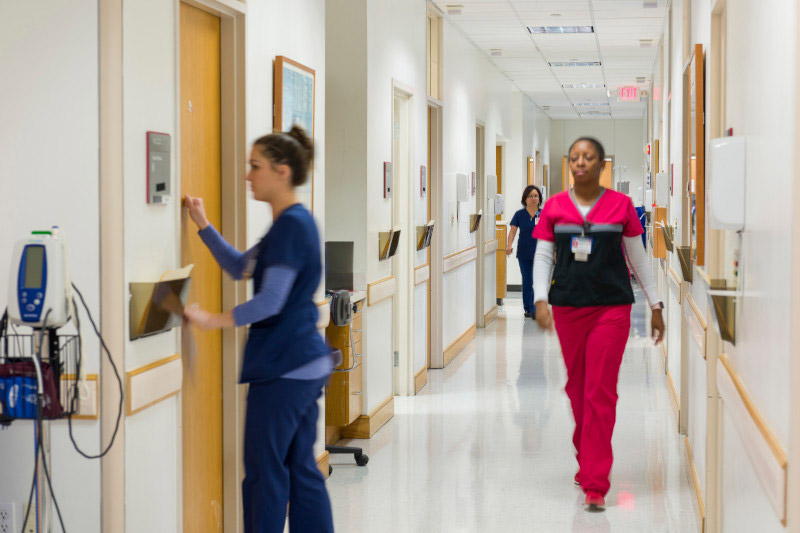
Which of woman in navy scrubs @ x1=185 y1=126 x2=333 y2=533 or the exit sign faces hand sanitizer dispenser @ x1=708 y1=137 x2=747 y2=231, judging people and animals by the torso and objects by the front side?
the exit sign

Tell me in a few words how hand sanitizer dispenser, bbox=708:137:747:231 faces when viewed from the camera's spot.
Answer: facing to the left of the viewer

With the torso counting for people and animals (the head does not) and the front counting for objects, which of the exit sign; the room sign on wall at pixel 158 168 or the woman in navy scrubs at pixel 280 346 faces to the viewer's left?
the woman in navy scrubs

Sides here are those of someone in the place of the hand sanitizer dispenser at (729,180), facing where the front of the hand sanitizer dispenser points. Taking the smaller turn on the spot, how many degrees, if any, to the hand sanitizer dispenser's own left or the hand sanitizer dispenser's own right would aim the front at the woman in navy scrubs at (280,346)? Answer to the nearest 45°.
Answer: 0° — it already faces them

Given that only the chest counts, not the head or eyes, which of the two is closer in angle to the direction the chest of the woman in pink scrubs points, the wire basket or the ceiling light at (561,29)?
the wire basket

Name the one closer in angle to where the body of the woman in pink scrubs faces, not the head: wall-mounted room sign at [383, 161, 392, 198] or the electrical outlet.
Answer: the electrical outlet

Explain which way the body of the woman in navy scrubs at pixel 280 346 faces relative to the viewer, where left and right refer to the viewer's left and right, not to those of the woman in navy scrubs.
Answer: facing to the left of the viewer

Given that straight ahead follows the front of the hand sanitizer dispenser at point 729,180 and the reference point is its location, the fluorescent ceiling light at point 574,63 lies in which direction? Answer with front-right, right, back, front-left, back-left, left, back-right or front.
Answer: right
